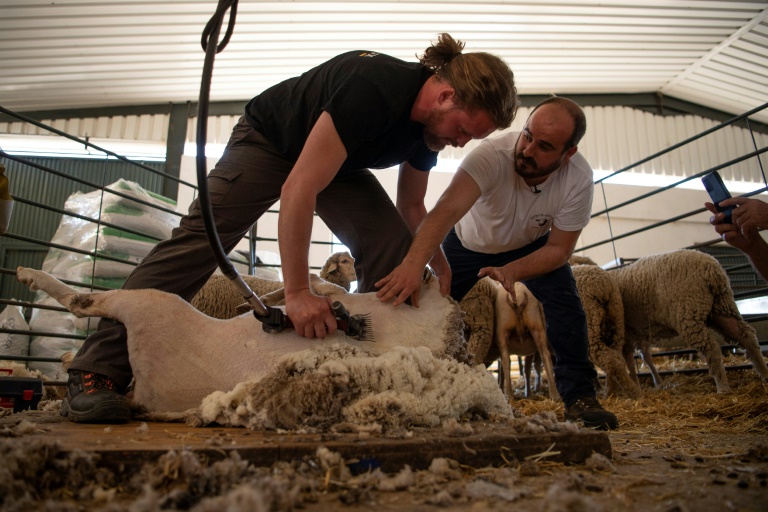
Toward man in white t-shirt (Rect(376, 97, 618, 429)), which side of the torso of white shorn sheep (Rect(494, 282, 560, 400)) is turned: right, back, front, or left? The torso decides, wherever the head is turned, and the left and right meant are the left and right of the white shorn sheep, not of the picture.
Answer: back

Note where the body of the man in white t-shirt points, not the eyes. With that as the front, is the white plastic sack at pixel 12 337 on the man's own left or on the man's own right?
on the man's own right

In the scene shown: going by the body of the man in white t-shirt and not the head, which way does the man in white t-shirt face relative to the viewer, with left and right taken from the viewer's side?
facing the viewer and to the left of the viewer

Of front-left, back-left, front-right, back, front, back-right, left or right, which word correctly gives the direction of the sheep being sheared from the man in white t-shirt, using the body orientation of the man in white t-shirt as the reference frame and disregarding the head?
front

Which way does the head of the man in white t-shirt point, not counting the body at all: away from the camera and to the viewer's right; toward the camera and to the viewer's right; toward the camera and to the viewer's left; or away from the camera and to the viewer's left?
toward the camera and to the viewer's left

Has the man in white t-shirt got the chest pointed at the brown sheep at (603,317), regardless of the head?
no

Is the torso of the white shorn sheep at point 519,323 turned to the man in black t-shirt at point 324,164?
no
